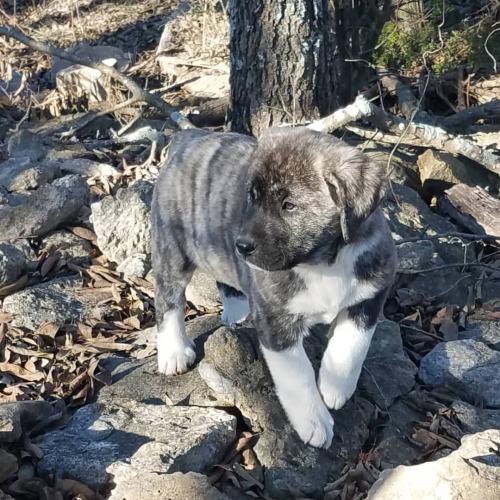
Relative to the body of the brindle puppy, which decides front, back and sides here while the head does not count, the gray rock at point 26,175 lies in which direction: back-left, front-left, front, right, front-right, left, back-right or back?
back

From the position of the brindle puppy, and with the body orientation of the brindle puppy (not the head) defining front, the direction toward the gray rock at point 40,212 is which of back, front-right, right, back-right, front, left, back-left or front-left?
back

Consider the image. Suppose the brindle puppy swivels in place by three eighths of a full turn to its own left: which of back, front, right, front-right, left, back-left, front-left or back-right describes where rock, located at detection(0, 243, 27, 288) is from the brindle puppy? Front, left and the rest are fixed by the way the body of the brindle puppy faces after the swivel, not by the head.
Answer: front-left

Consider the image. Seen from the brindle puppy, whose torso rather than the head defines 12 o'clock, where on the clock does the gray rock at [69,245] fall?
The gray rock is roughly at 6 o'clock from the brindle puppy.

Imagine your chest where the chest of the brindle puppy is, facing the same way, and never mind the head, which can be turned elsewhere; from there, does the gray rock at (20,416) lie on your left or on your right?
on your right

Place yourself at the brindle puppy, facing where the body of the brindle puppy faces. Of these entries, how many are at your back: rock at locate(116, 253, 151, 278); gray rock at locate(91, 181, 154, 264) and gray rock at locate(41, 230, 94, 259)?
3

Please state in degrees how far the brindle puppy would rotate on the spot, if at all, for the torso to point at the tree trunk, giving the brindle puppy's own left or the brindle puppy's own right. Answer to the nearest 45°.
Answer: approximately 135° to the brindle puppy's own left

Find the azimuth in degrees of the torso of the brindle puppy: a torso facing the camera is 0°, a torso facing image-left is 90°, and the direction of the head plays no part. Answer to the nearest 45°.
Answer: approximately 315°

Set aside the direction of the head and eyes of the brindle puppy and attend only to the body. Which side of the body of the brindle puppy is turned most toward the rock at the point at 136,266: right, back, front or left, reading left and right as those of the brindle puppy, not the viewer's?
back

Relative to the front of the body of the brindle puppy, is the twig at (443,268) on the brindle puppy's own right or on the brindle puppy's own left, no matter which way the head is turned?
on the brindle puppy's own left

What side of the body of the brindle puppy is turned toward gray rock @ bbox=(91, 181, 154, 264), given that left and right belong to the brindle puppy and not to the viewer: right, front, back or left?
back

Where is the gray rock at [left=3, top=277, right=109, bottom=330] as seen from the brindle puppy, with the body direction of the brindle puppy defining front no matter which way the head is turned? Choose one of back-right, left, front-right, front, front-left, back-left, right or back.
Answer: back

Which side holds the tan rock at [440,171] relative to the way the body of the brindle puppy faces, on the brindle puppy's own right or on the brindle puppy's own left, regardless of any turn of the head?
on the brindle puppy's own left

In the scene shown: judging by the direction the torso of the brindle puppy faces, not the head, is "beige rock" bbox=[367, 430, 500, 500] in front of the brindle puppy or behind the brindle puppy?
in front

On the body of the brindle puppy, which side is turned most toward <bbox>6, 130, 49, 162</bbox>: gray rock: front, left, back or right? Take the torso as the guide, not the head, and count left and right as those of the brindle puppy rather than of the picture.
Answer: back
